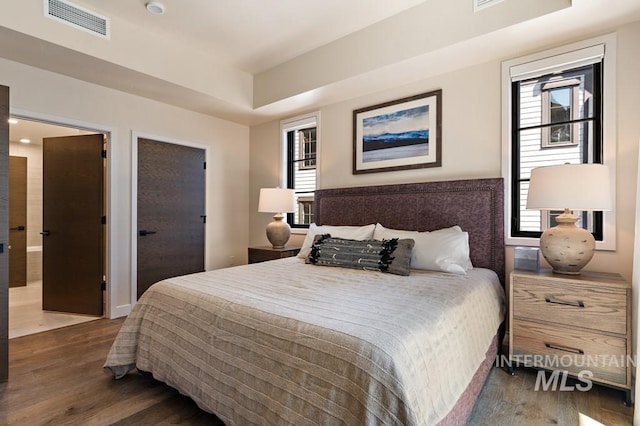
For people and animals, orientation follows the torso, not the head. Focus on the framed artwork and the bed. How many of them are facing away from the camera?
0

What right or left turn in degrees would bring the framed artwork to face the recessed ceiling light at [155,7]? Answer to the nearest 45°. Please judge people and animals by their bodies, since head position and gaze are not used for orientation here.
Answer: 0° — it already faces it

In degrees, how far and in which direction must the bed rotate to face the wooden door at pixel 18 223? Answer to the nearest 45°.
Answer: approximately 90° to its right

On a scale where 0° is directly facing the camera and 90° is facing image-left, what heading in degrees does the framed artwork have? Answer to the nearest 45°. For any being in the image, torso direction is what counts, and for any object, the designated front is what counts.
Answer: approximately 45°

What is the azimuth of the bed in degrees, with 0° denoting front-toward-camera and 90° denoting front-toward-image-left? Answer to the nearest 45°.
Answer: approximately 45°

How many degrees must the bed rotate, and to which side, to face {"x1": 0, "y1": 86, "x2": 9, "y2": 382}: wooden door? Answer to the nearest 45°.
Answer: approximately 45° to its right

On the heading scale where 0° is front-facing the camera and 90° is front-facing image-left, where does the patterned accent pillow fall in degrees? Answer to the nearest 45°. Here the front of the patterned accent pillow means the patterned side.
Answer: approximately 45°

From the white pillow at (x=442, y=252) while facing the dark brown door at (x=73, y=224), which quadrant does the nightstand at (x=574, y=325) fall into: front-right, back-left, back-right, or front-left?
back-left

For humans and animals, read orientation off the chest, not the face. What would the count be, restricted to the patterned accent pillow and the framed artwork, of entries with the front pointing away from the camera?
0

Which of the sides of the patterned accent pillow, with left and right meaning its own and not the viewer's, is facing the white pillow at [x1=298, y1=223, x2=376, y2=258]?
right
